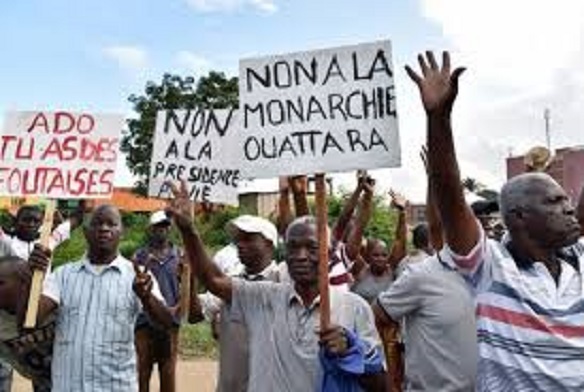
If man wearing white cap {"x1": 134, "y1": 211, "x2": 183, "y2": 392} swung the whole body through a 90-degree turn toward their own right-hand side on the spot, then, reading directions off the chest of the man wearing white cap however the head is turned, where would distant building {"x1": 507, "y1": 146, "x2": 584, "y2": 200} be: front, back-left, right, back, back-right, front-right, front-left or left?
back

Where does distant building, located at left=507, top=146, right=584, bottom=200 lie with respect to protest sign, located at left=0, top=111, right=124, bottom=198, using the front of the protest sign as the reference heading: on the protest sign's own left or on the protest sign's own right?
on the protest sign's own left
